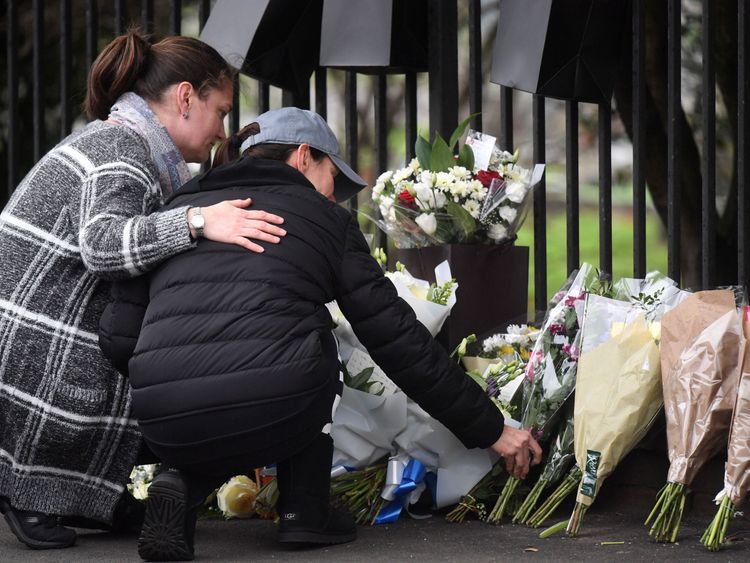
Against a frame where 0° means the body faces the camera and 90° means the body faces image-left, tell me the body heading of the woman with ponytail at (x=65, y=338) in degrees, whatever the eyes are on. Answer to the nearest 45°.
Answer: approximately 270°

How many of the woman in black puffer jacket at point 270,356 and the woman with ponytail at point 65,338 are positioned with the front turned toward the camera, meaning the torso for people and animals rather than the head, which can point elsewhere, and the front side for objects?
0

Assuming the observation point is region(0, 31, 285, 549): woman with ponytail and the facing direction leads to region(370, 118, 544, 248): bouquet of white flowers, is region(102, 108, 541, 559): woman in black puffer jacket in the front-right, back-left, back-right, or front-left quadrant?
front-right

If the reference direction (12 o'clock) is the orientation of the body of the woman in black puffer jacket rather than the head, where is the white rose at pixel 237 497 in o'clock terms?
The white rose is roughly at 10 o'clock from the woman in black puffer jacket.

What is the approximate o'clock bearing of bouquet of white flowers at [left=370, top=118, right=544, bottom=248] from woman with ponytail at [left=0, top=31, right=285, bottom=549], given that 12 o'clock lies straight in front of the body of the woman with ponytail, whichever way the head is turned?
The bouquet of white flowers is roughly at 11 o'clock from the woman with ponytail.

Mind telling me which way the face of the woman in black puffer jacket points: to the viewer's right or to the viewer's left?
to the viewer's right

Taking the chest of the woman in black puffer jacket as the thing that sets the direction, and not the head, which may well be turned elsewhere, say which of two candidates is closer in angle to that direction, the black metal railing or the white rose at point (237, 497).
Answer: the black metal railing

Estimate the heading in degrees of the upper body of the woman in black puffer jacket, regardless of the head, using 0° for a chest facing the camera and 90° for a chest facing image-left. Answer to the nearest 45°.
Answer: approximately 225°

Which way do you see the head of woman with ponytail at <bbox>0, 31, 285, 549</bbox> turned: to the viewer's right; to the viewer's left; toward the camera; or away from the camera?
to the viewer's right
